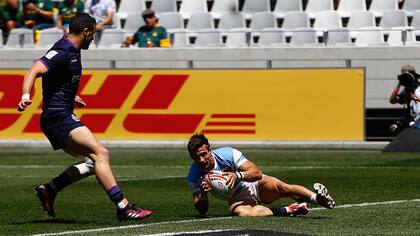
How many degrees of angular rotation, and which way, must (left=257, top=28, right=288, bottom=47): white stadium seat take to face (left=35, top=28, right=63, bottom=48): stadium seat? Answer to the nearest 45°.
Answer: approximately 90° to its right

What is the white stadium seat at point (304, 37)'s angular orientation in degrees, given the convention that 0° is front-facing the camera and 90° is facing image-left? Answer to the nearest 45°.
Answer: approximately 0°

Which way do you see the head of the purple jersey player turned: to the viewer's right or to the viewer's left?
to the viewer's right

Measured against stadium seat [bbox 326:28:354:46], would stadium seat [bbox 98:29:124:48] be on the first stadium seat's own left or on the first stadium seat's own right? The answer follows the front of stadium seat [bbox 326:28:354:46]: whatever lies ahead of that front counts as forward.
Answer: on the first stadium seat's own right

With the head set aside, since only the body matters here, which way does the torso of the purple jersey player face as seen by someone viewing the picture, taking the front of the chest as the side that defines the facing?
to the viewer's right

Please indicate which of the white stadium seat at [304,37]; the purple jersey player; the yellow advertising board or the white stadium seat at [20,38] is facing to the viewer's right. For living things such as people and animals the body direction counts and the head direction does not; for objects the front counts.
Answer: the purple jersey player
